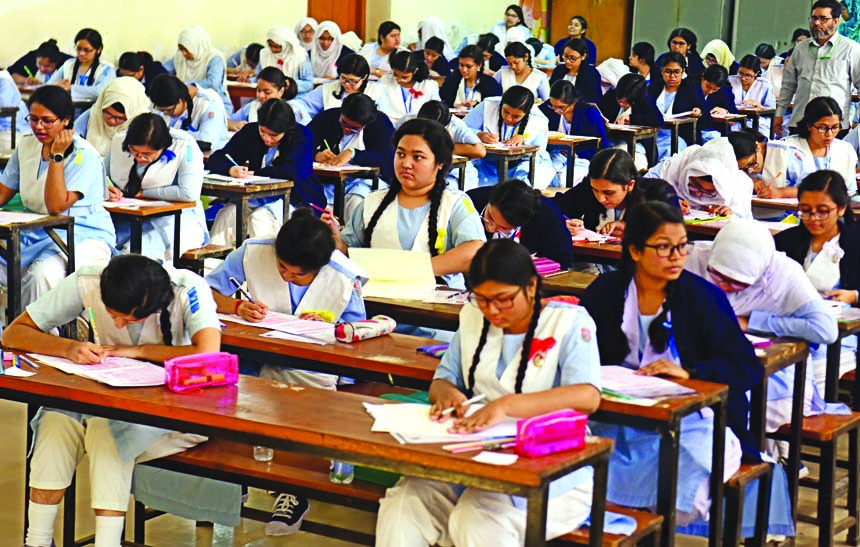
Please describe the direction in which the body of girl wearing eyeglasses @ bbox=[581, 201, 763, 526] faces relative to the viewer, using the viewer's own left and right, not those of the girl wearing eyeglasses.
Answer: facing the viewer and to the left of the viewer

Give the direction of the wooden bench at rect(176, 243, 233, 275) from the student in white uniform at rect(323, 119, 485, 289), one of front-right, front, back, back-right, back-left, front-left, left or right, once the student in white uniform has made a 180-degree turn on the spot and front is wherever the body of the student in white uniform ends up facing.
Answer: left

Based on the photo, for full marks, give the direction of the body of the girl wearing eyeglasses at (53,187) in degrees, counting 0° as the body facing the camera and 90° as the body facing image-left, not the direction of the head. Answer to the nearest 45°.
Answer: approximately 45°

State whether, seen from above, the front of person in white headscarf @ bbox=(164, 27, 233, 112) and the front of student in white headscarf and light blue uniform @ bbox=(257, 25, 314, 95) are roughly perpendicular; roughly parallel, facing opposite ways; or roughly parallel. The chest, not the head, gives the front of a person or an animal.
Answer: roughly parallel

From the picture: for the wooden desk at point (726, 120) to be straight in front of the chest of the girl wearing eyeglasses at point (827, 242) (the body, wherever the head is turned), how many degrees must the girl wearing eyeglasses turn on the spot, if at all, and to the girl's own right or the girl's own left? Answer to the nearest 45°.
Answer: approximately 135° to the girl's own right

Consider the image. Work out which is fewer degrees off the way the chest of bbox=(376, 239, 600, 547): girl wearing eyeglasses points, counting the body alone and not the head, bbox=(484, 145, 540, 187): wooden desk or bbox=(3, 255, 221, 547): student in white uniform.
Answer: the student in white uniform

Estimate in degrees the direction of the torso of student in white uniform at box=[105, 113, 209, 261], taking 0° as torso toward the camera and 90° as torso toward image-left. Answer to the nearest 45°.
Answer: approximately 45°

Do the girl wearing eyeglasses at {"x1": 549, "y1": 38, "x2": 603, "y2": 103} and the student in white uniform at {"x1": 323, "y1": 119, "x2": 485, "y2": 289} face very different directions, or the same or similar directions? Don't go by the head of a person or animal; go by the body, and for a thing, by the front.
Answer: same or similar directions

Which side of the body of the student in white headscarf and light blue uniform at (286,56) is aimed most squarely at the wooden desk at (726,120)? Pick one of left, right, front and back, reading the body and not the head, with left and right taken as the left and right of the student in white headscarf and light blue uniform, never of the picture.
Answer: left

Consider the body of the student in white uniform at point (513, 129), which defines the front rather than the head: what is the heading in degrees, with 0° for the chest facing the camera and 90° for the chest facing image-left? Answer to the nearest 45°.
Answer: approximately 45°

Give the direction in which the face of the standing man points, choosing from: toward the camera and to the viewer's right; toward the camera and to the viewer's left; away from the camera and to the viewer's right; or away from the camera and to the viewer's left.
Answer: toward the camera and to the viewer's left

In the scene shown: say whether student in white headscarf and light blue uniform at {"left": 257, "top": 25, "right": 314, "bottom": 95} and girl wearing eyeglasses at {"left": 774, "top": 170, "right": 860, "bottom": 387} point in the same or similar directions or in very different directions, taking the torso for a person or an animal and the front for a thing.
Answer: same or similar directions

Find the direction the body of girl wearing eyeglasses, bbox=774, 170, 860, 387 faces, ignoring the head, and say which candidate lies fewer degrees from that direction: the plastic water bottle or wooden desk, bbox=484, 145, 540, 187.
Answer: the plastic water bottle

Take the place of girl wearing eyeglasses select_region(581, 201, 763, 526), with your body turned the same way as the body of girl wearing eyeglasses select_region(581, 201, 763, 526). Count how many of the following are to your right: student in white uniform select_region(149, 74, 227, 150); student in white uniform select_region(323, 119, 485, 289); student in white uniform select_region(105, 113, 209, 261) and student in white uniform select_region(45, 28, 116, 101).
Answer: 4

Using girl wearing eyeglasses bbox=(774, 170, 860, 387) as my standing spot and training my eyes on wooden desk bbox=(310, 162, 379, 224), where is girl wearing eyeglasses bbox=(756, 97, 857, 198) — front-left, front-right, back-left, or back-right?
front-right
